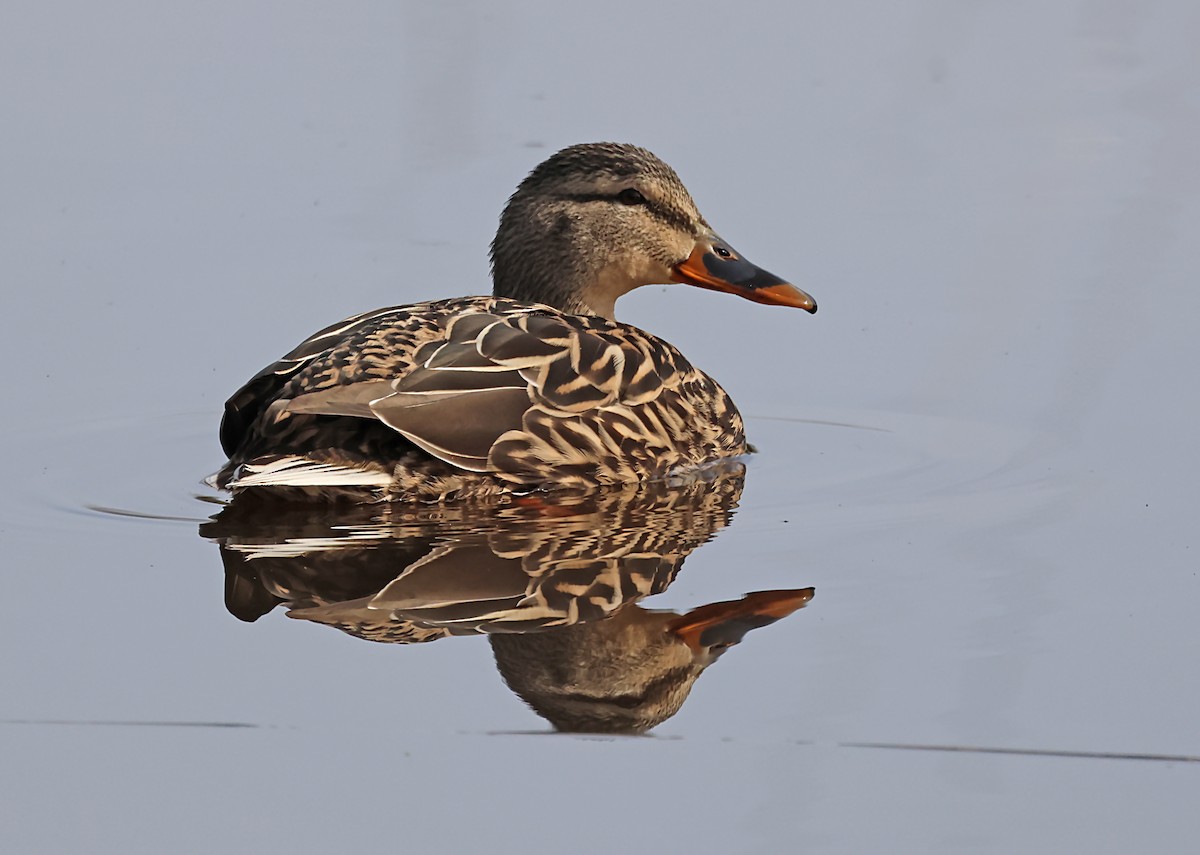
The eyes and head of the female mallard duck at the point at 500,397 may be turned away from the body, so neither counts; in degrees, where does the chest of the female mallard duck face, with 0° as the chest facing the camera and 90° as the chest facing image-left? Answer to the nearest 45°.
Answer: approximately 225°
